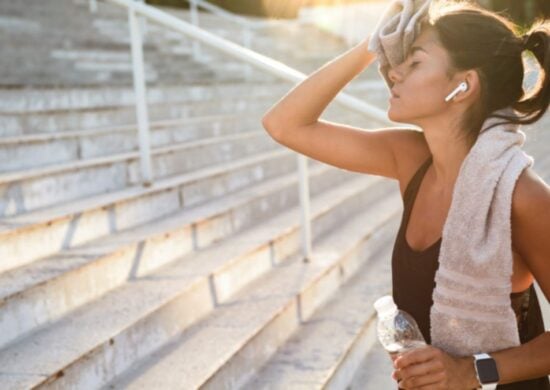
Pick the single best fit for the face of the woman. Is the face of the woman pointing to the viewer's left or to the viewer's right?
to the viewer's left

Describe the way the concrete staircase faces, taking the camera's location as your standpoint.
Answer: facing the viewer and to the right of the viewer

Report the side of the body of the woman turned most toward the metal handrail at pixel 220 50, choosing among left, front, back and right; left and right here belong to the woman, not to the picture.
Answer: right

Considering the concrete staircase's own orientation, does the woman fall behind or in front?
in front

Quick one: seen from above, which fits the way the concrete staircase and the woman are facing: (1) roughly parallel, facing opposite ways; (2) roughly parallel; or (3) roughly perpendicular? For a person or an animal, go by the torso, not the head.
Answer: roughly perpendicular

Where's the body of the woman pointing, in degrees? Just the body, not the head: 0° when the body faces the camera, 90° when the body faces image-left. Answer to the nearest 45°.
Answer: approximately 45°

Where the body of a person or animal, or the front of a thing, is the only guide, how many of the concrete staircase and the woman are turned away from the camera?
0
